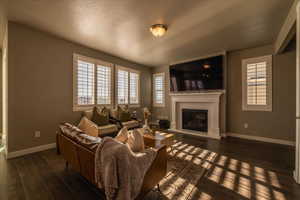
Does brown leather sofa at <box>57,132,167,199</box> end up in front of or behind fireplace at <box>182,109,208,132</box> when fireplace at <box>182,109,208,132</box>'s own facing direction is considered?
in front

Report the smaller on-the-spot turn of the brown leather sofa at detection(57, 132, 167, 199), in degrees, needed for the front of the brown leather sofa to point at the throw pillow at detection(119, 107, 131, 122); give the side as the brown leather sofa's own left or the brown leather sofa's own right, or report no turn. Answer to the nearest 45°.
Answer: approximately 45° to the brown leather sofa's own left

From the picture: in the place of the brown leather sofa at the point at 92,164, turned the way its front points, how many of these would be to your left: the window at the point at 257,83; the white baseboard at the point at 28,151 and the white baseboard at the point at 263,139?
1

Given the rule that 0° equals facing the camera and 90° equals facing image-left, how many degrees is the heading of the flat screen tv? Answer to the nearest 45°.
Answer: approximately 45°

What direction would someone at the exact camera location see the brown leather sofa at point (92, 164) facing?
facing away from the viewer and to the right of the viewer

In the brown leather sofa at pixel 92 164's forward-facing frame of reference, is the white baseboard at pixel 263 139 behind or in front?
in front

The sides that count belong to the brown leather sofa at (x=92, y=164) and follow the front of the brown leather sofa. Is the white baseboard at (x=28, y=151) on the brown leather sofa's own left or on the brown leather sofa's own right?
on the brown leather sofa's own left

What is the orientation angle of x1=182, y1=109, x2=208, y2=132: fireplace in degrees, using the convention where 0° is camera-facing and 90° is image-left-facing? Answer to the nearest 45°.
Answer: approximately 45°
